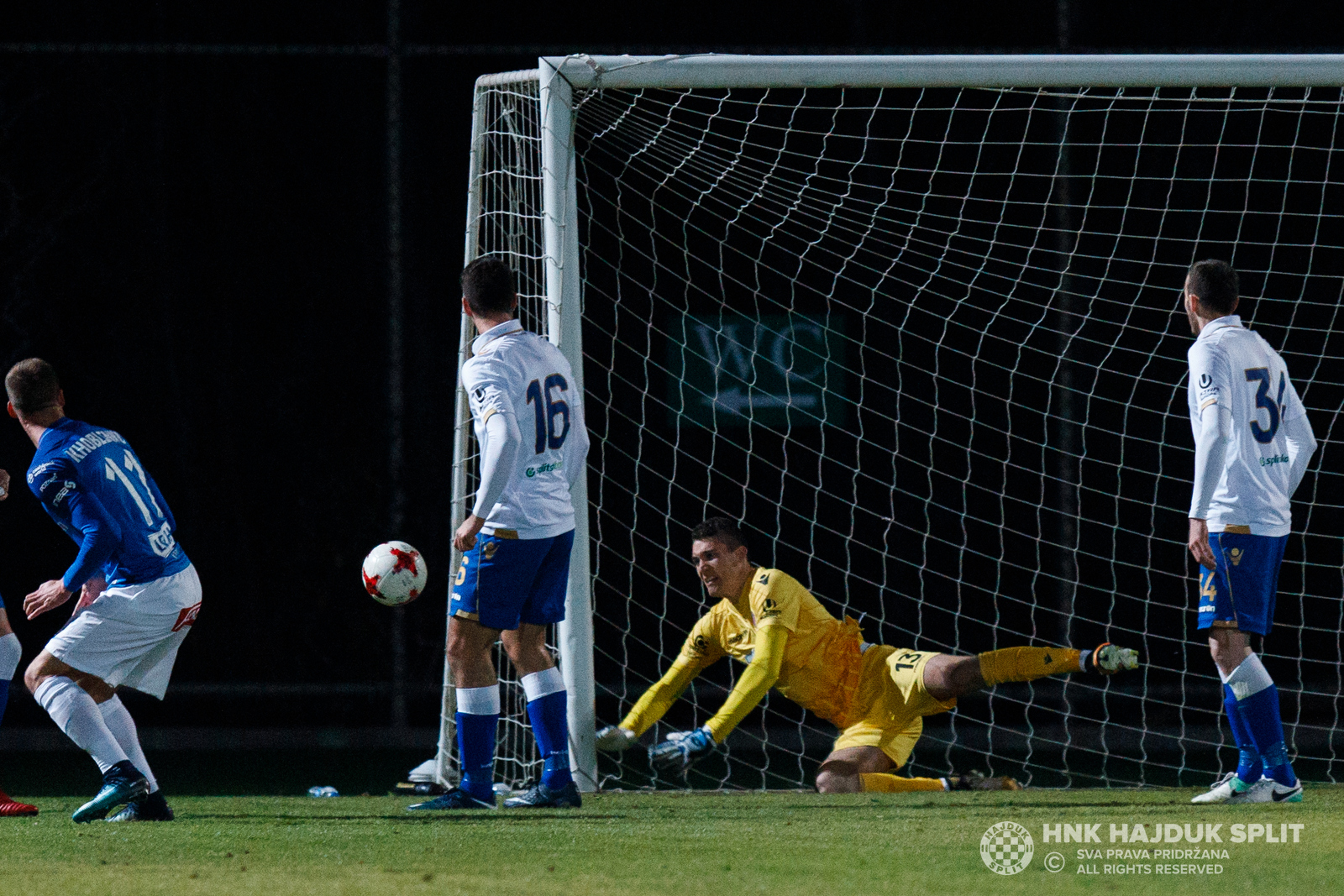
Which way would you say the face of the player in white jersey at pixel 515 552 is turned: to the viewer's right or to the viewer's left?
to the viewer's left

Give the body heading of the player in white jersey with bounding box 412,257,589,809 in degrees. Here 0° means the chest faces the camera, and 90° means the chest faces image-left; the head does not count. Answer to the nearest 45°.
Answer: approximately 135°

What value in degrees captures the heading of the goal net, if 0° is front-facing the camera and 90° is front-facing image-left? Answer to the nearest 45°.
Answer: approximately 0°

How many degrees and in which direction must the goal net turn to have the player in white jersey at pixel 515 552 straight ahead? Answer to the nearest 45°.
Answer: approximately 45° to its right

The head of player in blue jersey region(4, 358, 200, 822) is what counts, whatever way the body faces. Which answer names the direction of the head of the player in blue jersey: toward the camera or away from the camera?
away from the camera
